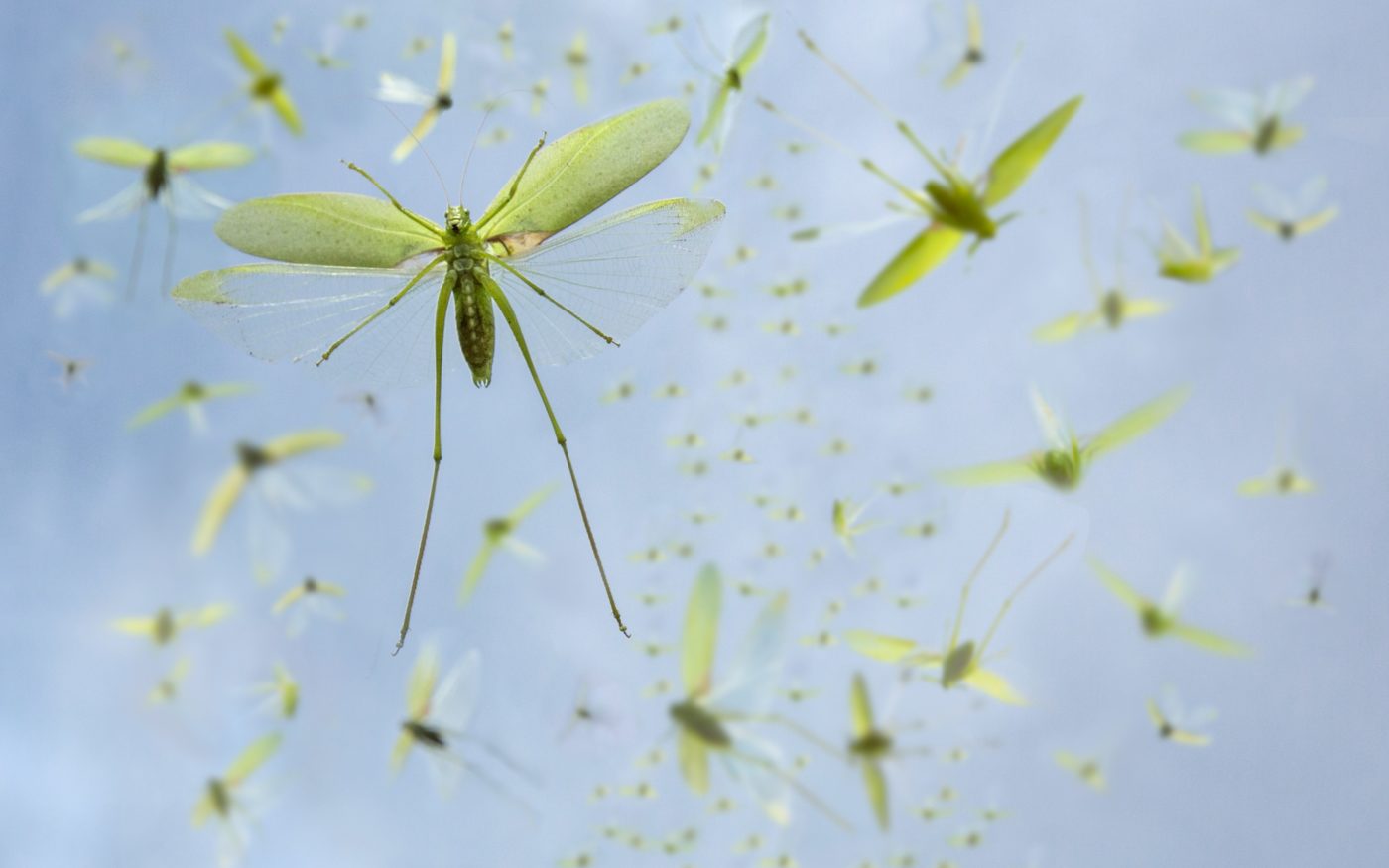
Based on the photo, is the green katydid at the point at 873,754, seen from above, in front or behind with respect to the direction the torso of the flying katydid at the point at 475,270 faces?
behind
